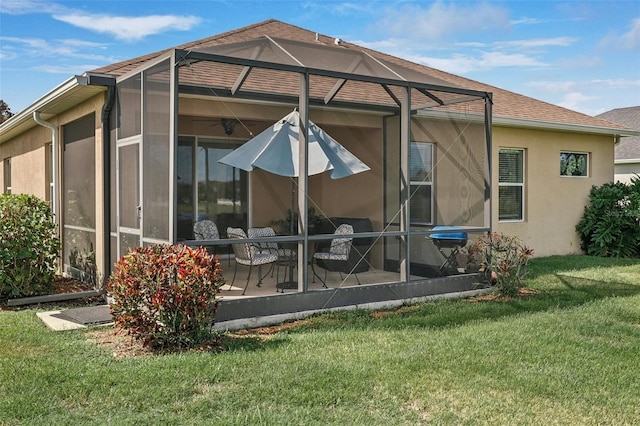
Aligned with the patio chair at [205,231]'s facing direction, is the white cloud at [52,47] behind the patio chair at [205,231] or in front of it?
behind

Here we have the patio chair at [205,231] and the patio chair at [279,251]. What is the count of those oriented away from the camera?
0

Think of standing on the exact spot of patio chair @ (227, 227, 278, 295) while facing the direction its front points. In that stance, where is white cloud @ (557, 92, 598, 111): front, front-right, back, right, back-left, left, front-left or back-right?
front

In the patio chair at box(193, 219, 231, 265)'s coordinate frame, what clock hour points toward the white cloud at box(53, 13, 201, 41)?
The white cloud is roughly at 7 o'clock from the patio chair.

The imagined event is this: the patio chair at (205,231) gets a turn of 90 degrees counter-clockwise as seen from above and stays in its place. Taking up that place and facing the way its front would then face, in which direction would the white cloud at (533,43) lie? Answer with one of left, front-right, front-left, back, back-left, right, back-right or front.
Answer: front

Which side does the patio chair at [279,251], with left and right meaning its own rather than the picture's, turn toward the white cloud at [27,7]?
back

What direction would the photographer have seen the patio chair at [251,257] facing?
facing away from the viewer and to the right of the viewer

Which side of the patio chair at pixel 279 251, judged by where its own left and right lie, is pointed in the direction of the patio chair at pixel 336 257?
front

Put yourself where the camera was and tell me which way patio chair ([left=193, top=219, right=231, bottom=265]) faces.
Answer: facing the viewer and to the right of the viewer

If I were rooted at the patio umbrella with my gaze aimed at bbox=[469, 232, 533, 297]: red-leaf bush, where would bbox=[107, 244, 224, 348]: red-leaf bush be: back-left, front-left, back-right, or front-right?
back-right
